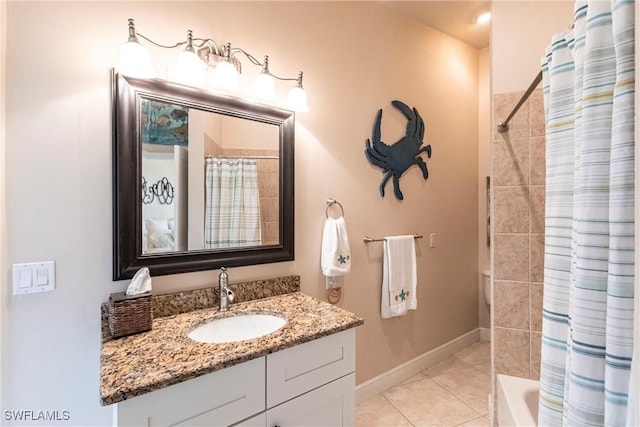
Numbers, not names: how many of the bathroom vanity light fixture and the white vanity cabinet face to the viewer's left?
0

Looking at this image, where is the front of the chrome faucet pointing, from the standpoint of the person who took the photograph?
facing the viewer and to the right of the viewer

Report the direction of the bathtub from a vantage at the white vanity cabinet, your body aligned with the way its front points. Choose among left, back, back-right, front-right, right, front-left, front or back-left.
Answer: front-left

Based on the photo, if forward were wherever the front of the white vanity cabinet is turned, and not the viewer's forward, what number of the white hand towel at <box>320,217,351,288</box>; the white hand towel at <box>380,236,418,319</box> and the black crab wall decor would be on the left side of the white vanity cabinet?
3

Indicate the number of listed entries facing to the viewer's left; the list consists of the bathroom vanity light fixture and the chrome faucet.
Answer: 0

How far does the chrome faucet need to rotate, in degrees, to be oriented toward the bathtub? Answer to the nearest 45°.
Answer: approximately 45° to its left

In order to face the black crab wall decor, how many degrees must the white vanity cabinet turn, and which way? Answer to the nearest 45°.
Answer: approximately 90° to its left

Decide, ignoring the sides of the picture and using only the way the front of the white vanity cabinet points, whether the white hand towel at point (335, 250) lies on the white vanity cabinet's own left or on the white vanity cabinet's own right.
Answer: on the white vanity cabinet's own left

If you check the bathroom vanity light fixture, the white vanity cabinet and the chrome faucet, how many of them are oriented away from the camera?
0
